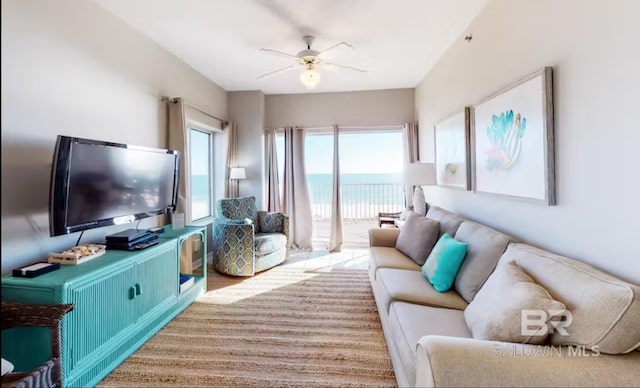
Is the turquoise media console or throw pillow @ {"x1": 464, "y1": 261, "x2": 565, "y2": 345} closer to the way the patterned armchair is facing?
the throw pillow

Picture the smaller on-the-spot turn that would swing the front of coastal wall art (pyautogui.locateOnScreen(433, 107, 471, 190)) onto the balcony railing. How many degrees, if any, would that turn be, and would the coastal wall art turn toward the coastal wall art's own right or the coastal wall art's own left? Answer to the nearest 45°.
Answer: approximately 90° to the coastal wall art's own right

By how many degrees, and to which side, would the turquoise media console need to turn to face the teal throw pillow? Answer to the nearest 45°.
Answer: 0° — it already faces it

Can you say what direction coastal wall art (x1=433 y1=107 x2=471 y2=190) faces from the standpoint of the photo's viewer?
facing the viewer and to the left of the viewer

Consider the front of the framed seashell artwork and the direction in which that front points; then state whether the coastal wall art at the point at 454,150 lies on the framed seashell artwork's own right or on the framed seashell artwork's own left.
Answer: on the framed seashell artwork's own right

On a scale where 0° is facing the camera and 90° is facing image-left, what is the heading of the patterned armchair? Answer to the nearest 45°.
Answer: approximately 315°

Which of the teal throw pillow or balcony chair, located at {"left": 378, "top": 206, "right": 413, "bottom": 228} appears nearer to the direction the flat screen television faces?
the teal throw pillow

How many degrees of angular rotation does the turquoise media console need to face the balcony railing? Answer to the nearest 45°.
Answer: approximately 90° to its left

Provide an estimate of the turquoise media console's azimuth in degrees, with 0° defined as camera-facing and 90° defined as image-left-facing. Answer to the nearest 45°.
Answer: approximately 315°

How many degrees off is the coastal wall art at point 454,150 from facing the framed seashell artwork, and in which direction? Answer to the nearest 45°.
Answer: approximately 45° to its left

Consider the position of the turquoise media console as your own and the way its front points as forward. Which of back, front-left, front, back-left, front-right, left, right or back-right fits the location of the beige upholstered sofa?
front

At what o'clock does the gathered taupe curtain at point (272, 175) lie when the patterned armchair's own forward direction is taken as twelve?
The gathered taupe curtain is roughly at 8 o'clock from the patterned armchair.

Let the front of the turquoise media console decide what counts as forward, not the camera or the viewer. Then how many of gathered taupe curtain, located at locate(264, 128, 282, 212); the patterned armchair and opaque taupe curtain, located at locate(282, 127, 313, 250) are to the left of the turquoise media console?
3

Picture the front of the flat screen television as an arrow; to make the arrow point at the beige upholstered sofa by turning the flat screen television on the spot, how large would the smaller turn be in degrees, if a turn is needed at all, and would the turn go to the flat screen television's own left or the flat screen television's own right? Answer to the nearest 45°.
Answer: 0° — it already faces it

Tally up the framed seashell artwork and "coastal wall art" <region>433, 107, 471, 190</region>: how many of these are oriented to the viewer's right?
0
